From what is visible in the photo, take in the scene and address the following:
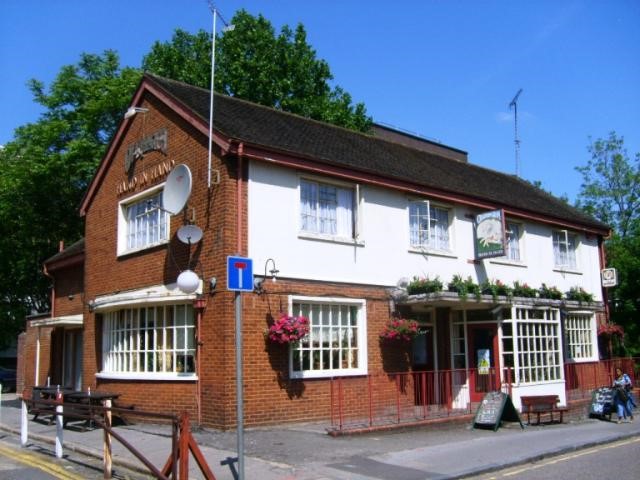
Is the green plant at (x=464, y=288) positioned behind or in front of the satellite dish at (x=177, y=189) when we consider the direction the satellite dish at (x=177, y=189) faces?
behind

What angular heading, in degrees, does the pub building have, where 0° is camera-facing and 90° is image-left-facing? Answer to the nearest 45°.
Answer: approximately 315°

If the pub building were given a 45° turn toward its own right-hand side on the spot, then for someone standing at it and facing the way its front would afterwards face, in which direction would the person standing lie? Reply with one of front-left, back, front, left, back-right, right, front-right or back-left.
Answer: left

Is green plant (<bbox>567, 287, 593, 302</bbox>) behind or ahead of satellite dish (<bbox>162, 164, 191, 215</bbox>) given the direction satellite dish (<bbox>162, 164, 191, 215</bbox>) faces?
behind

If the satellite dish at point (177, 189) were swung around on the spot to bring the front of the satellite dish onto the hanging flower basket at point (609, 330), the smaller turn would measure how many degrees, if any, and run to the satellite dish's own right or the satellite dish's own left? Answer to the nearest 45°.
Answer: approximately 180°

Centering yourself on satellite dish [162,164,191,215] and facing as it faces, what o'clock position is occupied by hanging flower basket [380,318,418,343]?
The hanging flower basket is roughly at 7 o'clock from the satellite dish.

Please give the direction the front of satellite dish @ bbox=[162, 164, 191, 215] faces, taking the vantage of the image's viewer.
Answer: facing the viewer and to the left of the viewer

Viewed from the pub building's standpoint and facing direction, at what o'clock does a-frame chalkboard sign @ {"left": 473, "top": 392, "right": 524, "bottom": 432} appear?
a-frame chalkboard sign is roughly at 11 o'clock from pub building.

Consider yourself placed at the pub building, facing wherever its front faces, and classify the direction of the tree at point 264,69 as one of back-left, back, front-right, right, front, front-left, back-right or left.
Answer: back-left

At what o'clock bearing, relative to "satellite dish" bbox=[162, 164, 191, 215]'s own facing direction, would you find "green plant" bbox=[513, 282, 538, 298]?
The green plant is roughly at 7 o'clock from the satellite dish.

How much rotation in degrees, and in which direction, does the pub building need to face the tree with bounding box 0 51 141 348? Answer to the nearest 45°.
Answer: approximately 180°
